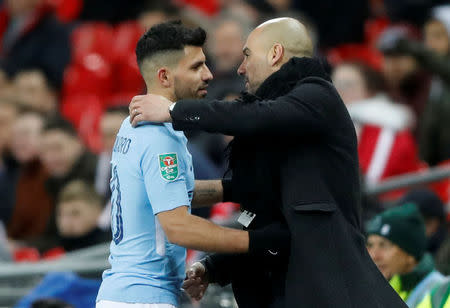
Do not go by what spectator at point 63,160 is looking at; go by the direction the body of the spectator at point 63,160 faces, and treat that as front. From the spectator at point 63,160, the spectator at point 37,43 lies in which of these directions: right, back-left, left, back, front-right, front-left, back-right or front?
back-right

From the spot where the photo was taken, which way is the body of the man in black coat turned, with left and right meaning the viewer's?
facing to the left of the viewer

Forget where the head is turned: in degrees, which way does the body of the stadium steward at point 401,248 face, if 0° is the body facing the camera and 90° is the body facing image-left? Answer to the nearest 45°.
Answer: approximately 45°

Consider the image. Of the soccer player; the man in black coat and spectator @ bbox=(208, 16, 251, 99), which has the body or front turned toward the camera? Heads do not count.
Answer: the spectator

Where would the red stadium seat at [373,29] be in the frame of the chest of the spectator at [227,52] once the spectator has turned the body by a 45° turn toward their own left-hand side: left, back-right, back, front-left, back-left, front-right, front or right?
left

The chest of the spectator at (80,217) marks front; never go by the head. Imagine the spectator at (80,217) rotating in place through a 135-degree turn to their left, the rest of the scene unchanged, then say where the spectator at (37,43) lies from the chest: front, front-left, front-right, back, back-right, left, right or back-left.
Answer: left

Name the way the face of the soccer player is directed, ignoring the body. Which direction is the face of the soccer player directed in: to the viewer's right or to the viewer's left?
to the viewer's right

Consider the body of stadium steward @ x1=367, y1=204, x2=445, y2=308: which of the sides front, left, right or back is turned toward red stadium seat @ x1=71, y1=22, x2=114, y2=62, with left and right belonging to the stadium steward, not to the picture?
right

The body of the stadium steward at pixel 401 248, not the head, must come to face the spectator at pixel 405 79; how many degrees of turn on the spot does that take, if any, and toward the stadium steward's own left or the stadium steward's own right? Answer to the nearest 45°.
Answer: approximately 135° to the stadium steward's own right

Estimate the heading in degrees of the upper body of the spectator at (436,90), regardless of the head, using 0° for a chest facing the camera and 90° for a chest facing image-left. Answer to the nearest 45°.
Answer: approximately 45°

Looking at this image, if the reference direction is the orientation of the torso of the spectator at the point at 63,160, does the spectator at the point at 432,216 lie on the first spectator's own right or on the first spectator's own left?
on the first spectator's own left

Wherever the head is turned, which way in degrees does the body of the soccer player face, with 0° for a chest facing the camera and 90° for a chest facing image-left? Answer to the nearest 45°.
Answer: approximately 270°

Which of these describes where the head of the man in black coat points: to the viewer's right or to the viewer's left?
to the viewer's left
